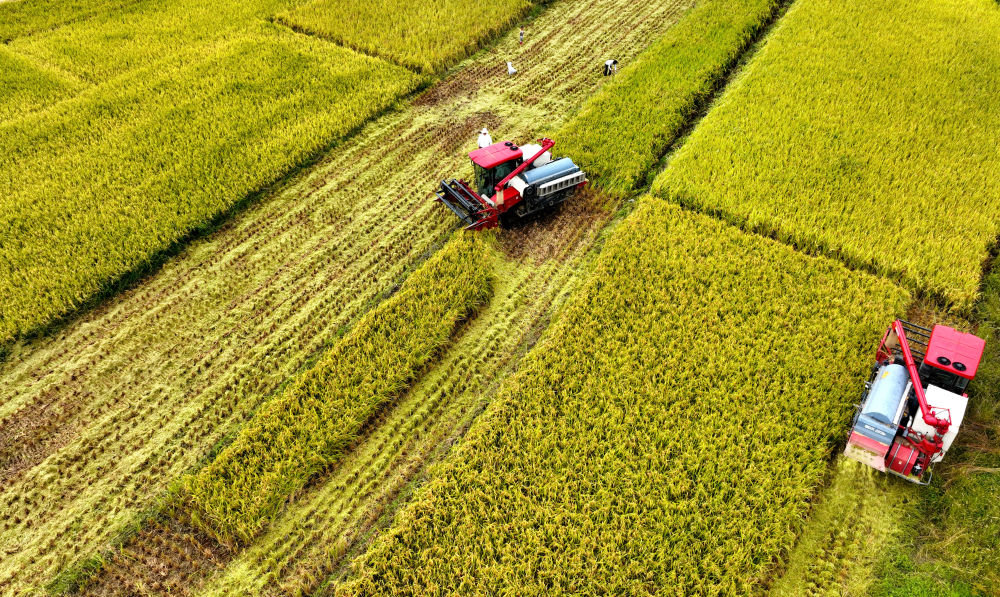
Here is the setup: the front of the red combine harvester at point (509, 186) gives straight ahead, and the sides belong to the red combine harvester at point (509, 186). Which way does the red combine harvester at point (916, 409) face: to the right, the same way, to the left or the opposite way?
the opposite way

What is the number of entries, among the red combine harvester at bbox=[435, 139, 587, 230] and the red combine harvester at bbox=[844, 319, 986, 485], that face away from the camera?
1

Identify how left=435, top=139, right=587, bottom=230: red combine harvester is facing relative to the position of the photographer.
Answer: facing the viewer and to the left of the viewer

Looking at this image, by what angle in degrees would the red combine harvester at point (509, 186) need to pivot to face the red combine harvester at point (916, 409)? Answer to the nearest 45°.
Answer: approximately 90° to its left

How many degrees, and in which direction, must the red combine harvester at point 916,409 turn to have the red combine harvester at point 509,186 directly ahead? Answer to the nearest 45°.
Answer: approximately 90° to its left

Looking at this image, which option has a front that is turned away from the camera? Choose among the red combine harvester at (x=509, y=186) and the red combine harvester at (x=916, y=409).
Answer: the red combine harvester at (x=916, y=409)

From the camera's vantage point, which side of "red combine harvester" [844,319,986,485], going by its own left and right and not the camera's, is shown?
back
